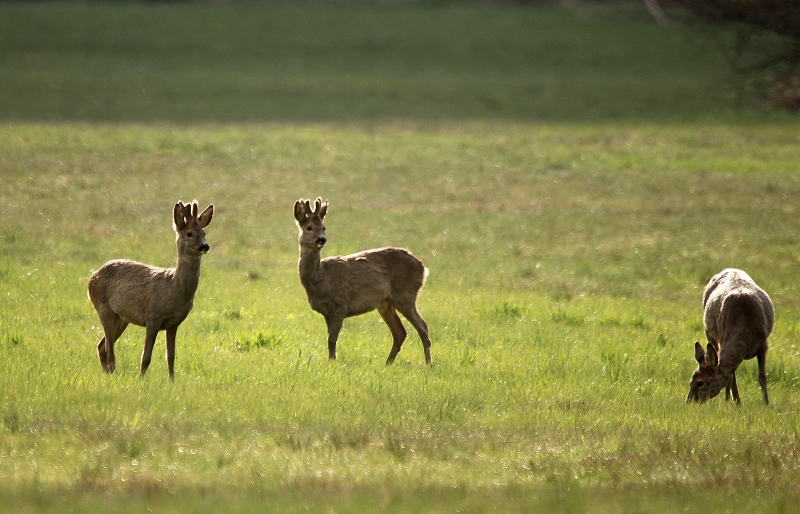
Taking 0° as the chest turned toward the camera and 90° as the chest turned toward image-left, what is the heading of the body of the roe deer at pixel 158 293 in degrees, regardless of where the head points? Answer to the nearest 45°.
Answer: approximately 315°

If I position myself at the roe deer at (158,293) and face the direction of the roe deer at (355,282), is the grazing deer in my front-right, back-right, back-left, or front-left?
front-right

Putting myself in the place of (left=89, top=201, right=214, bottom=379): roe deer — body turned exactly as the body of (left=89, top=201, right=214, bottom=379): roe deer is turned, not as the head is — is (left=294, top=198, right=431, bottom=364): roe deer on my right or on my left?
on my left

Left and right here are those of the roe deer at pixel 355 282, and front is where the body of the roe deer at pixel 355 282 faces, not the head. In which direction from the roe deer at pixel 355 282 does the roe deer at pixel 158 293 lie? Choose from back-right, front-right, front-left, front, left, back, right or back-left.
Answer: front-left

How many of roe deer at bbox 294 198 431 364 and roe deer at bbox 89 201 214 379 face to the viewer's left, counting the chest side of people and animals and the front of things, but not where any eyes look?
1

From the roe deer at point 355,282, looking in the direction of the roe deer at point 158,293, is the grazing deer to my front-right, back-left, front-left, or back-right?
back-left

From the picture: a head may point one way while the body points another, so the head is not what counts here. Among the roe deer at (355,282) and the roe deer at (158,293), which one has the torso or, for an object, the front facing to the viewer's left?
the roe deer at (355,282)

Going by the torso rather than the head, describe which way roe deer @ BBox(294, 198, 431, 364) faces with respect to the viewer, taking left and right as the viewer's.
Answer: facing to the left of the viewer

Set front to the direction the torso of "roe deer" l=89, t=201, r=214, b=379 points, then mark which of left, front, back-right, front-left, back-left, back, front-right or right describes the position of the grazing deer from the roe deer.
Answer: front-left

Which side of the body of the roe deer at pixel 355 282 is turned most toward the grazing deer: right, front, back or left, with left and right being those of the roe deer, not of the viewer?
back

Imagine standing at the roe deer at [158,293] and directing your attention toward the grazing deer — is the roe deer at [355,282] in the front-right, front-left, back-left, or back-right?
front-left
